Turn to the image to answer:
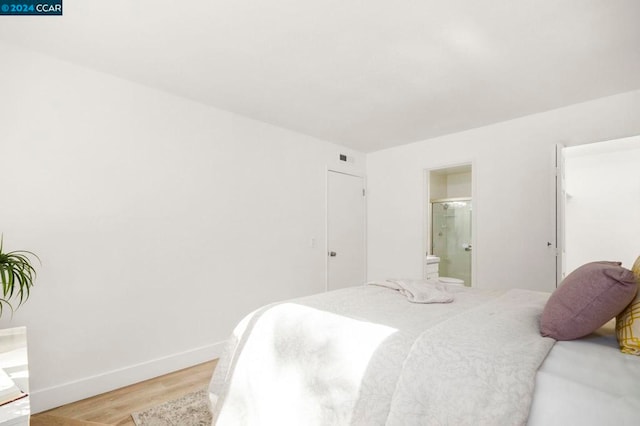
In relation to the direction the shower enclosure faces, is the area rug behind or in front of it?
in front

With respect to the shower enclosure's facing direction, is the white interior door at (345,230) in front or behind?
in front

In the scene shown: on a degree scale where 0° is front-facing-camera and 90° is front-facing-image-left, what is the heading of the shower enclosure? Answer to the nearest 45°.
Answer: approximately 45°

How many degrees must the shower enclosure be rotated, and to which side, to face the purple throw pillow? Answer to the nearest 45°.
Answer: approximately 45° to its left
